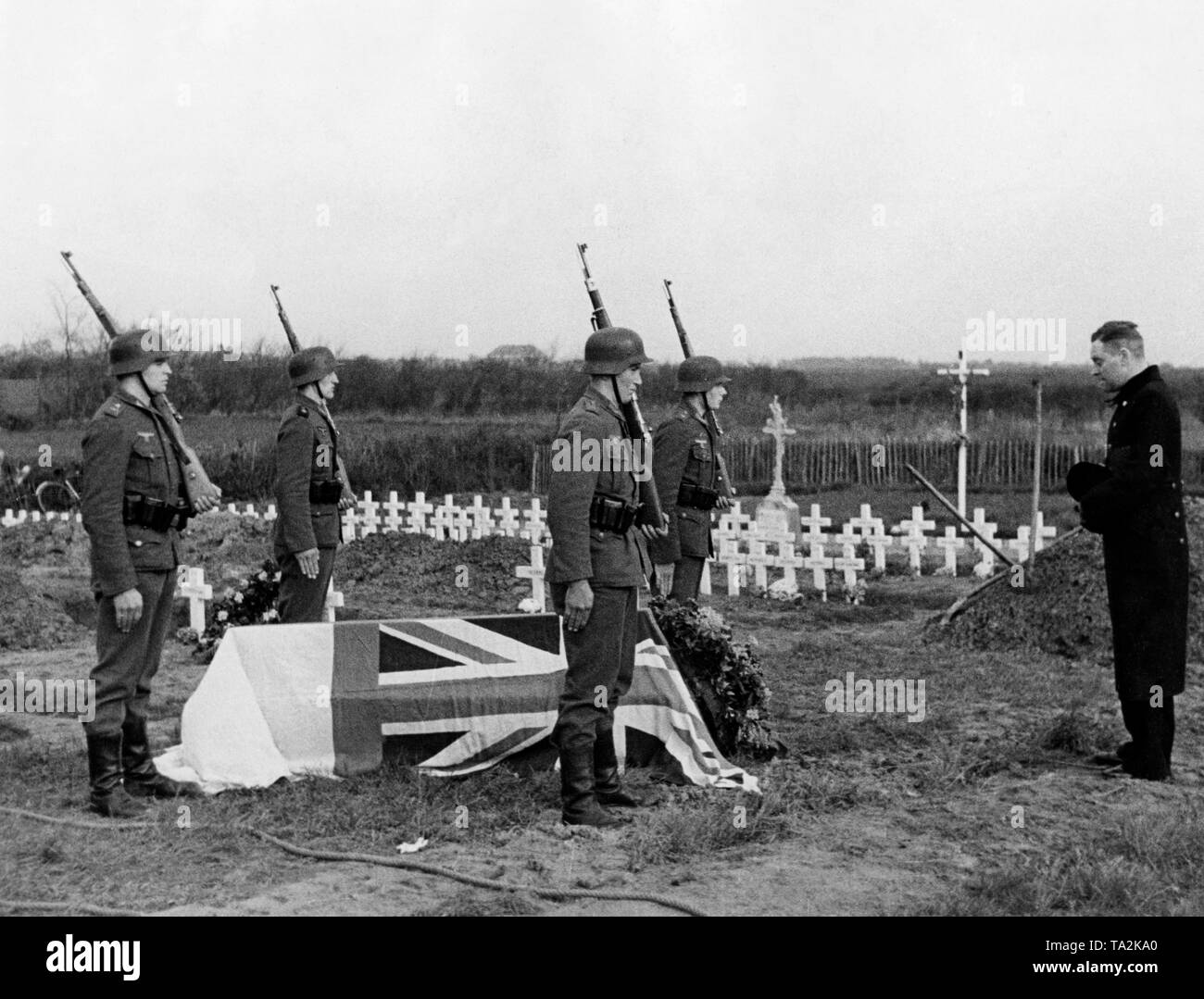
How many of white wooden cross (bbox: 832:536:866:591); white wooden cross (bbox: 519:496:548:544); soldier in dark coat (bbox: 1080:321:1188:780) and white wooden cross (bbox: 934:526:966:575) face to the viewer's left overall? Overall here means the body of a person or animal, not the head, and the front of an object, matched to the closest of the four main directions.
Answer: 1

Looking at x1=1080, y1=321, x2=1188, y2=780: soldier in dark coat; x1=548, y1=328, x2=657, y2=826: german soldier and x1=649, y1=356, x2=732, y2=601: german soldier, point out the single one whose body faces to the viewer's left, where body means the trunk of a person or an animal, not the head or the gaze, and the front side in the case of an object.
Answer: the soldier in dark coat

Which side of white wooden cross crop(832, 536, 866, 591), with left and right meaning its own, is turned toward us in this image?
front

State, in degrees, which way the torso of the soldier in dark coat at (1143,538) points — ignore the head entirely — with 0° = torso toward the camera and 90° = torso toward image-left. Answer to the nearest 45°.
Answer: approximately 90°

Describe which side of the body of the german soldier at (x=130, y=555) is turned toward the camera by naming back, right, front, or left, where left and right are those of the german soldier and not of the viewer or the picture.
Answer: right

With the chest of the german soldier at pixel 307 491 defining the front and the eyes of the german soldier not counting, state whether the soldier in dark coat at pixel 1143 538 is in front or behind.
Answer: in front

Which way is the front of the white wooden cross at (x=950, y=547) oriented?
toward the camera

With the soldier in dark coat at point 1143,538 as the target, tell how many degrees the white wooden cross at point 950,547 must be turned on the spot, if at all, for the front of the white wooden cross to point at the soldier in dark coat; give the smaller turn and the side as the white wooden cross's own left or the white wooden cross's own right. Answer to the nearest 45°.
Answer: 0° — it already faces them

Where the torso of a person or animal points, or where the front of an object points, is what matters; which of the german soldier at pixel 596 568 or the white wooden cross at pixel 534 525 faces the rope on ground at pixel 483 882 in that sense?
the white wooden cross

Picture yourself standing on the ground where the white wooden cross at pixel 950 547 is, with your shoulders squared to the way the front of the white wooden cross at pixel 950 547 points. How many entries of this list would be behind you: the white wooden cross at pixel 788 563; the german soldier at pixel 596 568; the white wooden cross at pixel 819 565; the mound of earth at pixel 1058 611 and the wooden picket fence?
1

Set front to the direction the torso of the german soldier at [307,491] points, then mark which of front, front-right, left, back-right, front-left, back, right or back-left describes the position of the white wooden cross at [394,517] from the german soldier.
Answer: left

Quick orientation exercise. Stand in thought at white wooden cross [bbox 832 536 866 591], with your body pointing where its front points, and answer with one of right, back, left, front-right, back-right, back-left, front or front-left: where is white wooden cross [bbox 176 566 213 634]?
front-right

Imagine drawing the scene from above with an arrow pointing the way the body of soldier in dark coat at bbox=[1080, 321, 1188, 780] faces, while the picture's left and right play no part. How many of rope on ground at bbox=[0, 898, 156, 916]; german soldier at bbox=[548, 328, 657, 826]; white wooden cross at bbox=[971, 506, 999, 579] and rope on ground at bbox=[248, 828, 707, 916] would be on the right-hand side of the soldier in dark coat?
1

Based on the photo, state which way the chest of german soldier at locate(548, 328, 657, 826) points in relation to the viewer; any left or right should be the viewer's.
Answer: facing to the right of the viewer

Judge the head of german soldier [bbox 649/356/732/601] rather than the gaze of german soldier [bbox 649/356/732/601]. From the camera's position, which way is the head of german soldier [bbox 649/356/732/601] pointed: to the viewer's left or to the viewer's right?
to the viewer's right

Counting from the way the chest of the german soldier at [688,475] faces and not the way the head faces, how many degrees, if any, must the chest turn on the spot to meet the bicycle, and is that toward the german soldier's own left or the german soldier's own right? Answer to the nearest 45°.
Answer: approximately 135° to the german soldier's own left

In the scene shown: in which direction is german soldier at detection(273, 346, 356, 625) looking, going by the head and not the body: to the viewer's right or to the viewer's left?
to the viewer's right
